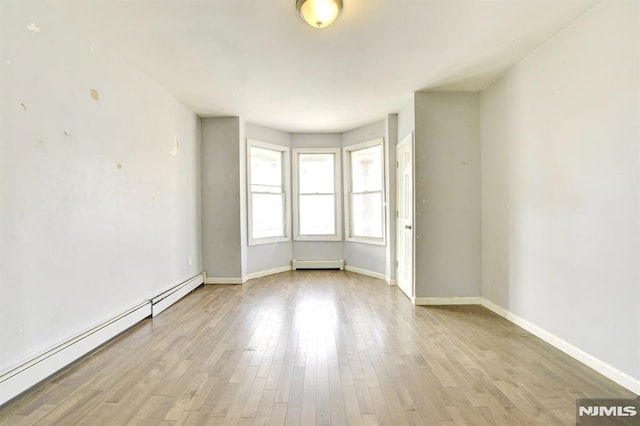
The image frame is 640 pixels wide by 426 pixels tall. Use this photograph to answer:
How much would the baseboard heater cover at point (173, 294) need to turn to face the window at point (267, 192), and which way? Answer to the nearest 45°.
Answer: approximately 90° to its left

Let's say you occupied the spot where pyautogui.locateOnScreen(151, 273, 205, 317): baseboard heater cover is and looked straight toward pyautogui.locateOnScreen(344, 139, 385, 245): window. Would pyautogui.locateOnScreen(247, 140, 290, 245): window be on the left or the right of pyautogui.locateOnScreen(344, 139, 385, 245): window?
left

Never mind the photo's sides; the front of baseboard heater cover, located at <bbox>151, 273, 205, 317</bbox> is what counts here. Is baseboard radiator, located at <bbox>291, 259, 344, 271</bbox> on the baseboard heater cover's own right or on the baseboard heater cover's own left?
on the baseboard heater cover's own left

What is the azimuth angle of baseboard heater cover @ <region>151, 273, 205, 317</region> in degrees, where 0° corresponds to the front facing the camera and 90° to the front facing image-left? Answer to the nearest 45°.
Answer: approximately 315°

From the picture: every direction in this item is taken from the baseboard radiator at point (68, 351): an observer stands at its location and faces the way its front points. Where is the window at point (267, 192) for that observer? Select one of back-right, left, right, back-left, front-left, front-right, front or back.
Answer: left

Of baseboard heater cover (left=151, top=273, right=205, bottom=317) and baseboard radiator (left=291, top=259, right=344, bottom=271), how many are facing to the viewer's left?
0

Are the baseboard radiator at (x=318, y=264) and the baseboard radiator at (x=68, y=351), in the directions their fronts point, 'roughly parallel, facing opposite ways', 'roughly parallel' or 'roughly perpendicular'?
roughly perpendicular

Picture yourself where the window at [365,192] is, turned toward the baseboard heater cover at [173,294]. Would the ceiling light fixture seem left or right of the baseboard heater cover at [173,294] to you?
left

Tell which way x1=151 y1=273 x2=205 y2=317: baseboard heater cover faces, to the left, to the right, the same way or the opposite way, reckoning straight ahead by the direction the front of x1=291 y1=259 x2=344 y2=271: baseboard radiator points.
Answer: to the left

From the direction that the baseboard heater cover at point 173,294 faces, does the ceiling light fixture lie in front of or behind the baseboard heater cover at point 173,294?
in front

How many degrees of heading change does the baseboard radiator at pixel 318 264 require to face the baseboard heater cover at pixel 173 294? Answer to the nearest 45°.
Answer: approximately 45° to its right

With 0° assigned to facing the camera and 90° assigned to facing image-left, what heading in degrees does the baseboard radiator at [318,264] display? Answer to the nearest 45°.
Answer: approximately 0°
